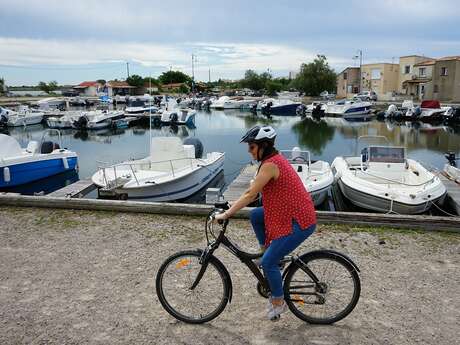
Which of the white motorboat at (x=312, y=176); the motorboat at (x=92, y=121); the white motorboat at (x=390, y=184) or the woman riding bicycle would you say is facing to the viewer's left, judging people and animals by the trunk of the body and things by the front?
the woman riding bicycle

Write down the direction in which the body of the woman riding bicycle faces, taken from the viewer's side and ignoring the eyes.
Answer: to the viewer's left

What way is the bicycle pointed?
to the viewer's left

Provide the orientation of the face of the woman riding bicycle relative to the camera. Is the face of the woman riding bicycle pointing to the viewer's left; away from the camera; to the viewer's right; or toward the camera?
to the viewer's left

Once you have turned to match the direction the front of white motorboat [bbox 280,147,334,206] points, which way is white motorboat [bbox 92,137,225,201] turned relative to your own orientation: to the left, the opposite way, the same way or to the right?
to the right

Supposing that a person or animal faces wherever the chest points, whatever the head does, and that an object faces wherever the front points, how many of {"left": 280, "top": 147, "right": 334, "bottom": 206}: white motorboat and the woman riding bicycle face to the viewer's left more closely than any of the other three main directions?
1

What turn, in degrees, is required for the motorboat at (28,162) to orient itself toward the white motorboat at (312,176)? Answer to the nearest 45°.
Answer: approximately 90° to its left

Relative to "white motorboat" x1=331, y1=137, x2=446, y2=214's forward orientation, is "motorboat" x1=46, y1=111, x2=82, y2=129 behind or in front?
behind

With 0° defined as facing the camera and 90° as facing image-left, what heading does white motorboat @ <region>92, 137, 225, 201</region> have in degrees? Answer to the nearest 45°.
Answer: approximately 45°

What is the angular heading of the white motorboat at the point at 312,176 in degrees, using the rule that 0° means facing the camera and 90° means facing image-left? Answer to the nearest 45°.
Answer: approximately 315°

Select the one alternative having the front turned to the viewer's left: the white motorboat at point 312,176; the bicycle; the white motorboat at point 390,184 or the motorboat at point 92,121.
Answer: the bicycle

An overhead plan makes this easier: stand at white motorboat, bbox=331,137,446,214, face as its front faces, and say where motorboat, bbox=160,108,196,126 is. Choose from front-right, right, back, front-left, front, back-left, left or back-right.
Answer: back

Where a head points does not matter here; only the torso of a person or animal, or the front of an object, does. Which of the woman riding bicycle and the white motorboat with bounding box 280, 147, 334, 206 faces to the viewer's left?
the woman riding bicycle
